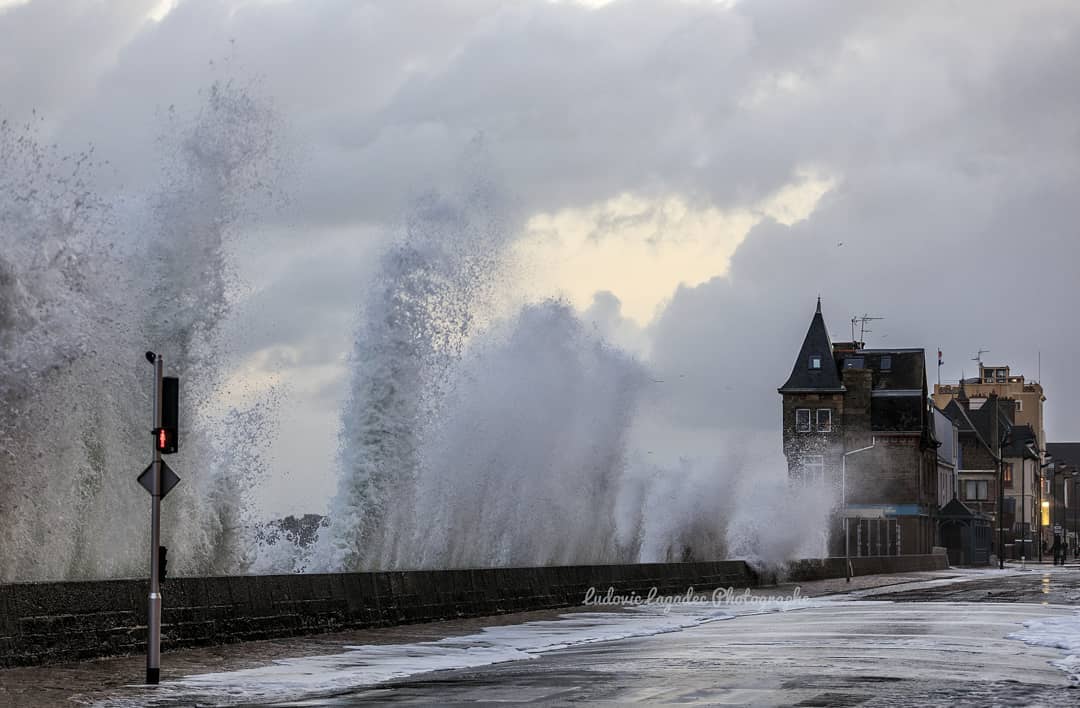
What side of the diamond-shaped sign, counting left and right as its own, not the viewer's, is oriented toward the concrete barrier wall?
front

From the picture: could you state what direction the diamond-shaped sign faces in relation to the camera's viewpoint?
facing away from the viewer
